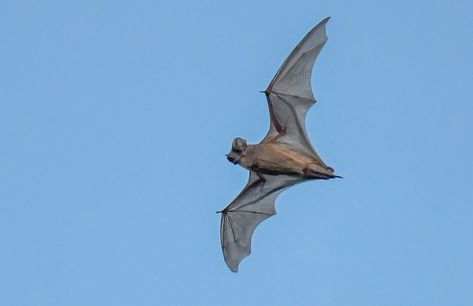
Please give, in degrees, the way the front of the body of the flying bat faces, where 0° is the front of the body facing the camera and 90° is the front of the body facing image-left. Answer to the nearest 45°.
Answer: approximately 90°
